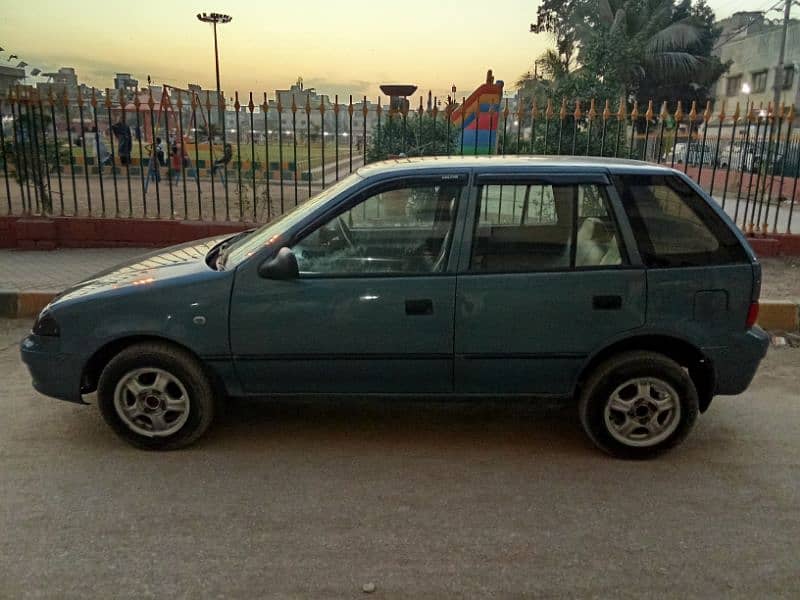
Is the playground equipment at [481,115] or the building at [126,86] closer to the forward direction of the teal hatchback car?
the building

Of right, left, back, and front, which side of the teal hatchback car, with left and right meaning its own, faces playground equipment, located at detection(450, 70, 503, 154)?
right

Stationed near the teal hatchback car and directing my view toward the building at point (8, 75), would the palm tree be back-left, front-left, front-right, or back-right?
front-right

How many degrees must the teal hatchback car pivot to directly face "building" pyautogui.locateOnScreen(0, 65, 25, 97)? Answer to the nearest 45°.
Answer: approximately 45° to its right

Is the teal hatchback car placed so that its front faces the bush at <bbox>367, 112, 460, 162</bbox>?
no

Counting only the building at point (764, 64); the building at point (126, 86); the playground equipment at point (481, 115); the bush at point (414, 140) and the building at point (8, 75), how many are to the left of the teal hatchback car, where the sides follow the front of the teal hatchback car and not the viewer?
0

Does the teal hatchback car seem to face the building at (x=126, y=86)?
no

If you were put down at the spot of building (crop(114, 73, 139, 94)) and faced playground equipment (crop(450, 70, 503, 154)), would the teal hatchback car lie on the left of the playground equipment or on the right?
right

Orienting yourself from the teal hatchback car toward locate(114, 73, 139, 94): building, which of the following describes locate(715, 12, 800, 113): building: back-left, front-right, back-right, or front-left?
front-right

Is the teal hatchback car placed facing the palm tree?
no

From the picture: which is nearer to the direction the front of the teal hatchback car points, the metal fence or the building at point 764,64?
the metal fence

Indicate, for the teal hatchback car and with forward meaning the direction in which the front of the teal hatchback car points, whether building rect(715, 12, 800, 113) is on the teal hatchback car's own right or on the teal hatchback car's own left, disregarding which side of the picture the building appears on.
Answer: on the teal hatchback car's own right

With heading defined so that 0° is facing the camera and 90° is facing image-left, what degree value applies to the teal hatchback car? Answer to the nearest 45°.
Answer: approximately 90°

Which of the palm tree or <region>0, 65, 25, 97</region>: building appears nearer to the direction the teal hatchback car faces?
the building
